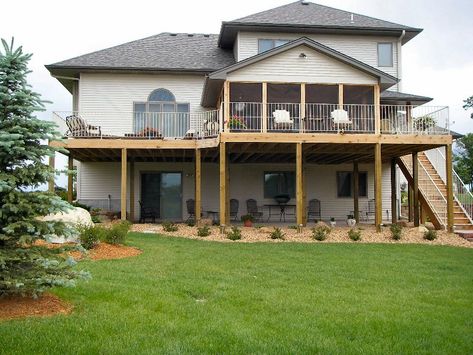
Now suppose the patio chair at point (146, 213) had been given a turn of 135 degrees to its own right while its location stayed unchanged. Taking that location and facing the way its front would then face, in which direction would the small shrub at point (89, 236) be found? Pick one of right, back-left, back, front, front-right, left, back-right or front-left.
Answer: front-left

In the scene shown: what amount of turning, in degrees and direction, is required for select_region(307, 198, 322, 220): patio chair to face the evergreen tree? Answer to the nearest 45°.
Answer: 0° — it already faces it

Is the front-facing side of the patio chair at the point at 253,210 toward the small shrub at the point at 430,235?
yes

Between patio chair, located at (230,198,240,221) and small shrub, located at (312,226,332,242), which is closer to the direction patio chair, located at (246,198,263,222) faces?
the small shrub

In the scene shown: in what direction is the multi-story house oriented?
away from the camera

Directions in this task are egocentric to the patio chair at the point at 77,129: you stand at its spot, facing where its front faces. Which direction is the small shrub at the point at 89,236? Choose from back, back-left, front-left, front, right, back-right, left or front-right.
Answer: right

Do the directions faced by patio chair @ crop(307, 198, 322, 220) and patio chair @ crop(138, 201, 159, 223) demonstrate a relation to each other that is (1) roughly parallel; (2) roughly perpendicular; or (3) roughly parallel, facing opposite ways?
roughly perpendicular

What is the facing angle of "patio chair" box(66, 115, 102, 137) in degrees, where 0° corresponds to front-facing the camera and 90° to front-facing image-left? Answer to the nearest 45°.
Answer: approximately 270°
